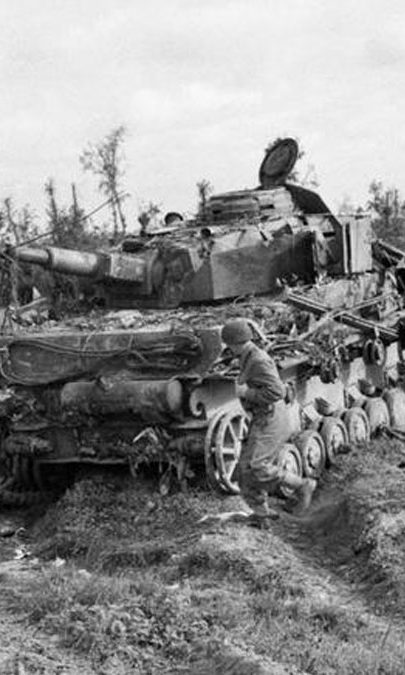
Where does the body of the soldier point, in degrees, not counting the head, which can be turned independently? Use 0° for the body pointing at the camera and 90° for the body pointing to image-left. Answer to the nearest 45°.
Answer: approximately 90°

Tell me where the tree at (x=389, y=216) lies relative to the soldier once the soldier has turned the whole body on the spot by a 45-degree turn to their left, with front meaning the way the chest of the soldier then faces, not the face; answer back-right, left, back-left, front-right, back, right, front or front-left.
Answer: back-right
